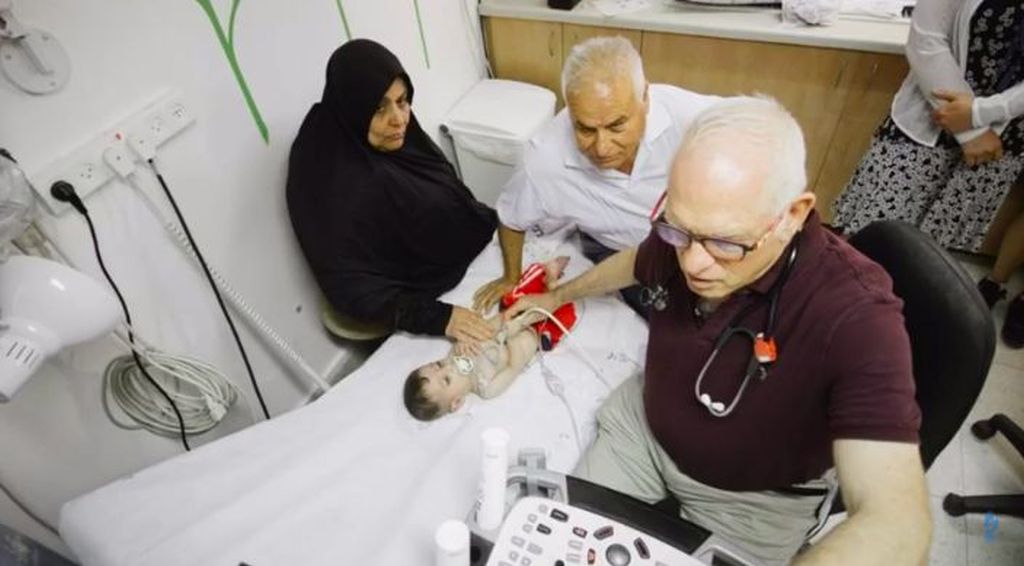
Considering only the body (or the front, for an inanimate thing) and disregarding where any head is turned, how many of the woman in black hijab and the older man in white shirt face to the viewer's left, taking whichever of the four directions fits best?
0

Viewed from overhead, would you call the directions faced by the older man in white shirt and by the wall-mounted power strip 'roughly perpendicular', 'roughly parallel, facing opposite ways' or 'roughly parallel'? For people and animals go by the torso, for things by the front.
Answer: roughly perpendicular

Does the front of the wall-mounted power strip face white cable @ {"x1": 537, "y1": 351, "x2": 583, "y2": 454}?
yes

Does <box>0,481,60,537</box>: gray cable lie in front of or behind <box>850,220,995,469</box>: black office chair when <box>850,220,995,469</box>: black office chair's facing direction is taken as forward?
in front

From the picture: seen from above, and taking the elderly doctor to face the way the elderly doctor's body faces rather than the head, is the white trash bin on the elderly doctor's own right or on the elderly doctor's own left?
on the elderly doctor's own right

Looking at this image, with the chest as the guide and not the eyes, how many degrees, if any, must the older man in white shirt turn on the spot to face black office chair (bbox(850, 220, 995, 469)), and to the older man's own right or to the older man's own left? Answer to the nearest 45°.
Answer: approximately 45° to the older man's own left

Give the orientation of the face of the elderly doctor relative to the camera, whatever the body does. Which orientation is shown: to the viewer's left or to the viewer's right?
to the viewer's left

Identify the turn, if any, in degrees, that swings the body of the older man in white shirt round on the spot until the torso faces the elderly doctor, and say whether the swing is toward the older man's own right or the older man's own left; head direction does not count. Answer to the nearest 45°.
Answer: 0° — they already face them

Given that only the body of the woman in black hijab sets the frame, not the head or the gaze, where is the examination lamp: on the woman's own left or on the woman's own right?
on the woman's own right

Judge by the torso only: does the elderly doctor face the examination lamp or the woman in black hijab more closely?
the examination lamp

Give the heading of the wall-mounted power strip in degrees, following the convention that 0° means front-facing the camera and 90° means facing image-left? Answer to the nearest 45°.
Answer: approximately 315°
